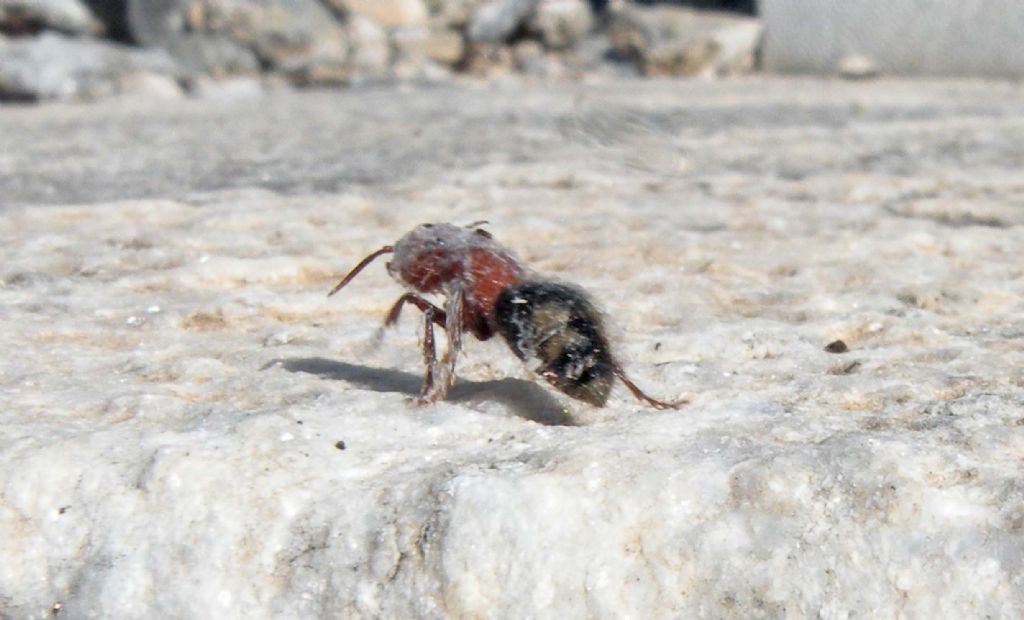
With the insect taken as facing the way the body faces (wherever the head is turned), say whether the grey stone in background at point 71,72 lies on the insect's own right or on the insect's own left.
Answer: on the insect's own right

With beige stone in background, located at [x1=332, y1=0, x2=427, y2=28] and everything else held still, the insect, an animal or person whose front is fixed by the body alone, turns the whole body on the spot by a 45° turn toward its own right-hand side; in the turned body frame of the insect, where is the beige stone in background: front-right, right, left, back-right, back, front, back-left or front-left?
front-right

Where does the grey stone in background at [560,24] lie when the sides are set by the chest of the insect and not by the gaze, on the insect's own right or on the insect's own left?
on the insect's own right

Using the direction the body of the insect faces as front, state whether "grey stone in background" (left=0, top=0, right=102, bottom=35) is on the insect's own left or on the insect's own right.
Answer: on the insect's own right

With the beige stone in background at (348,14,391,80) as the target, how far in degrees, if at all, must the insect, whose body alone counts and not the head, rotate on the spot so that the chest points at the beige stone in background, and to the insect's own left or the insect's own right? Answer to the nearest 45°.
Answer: approximately 90° to the insect's own right

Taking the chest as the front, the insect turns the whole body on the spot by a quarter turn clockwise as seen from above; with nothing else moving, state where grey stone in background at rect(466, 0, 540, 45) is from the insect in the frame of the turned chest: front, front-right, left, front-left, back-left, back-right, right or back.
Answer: front

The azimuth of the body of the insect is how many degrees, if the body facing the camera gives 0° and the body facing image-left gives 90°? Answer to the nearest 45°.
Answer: approximately 90°

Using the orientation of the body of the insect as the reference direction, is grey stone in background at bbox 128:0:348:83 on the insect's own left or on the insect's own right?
on the insect's own right

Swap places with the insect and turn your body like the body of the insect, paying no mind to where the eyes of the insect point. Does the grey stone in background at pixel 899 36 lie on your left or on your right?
on your right
